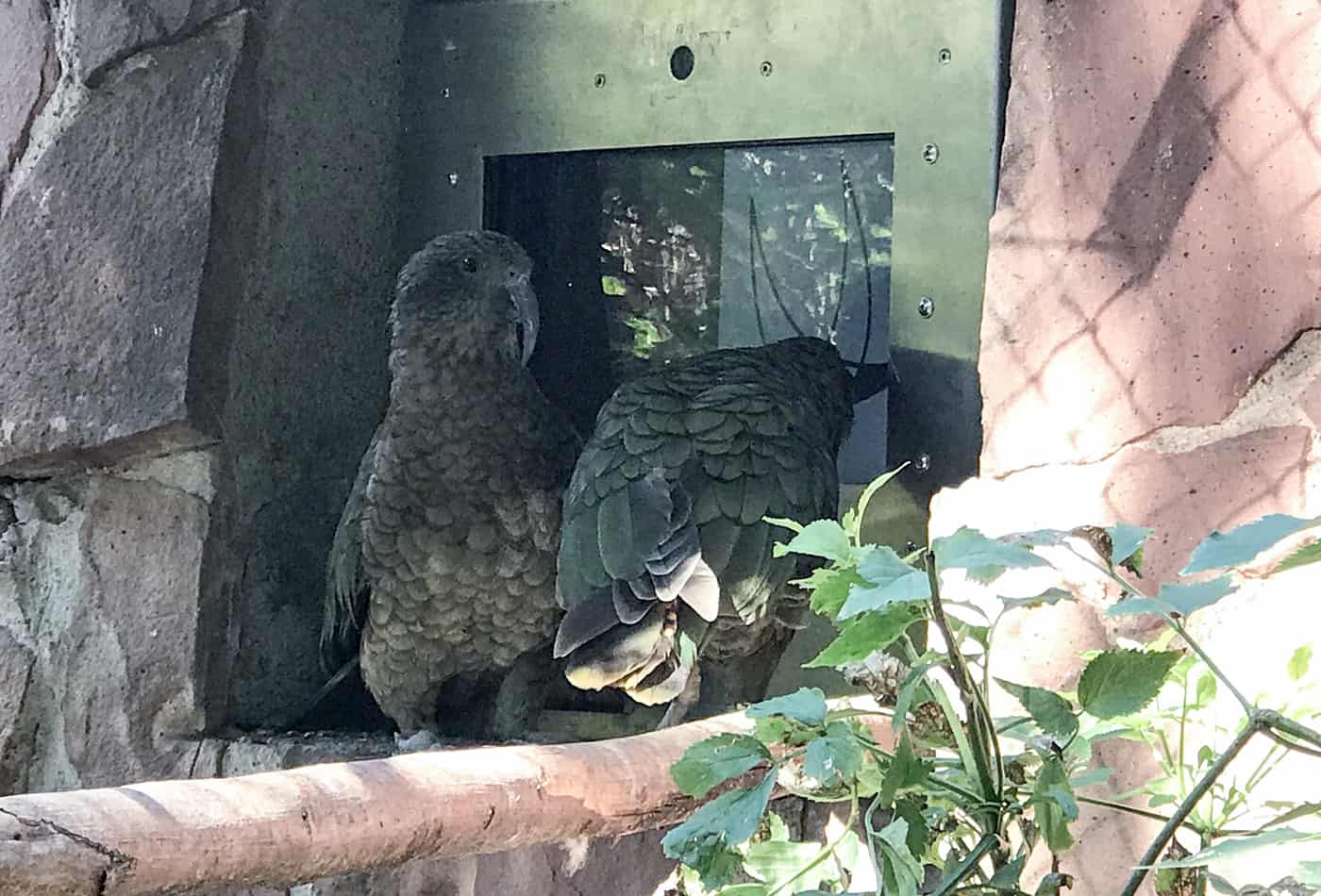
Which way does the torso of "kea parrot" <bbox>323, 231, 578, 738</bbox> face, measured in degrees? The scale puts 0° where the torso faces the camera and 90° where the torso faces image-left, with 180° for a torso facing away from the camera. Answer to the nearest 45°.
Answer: approximately 315°

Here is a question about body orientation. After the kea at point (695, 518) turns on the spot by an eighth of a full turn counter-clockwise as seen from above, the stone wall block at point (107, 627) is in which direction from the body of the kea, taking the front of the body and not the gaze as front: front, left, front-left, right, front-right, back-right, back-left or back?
left

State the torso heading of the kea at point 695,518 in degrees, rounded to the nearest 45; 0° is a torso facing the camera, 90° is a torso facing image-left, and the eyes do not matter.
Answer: approximately 225°

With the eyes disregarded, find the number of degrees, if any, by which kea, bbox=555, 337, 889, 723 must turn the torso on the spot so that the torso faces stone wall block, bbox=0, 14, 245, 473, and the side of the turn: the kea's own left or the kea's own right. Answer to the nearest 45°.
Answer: approximately 135° to the kea's own left

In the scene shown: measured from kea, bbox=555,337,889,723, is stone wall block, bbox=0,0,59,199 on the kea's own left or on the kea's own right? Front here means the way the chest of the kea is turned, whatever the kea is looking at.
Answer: on the kea's own left
